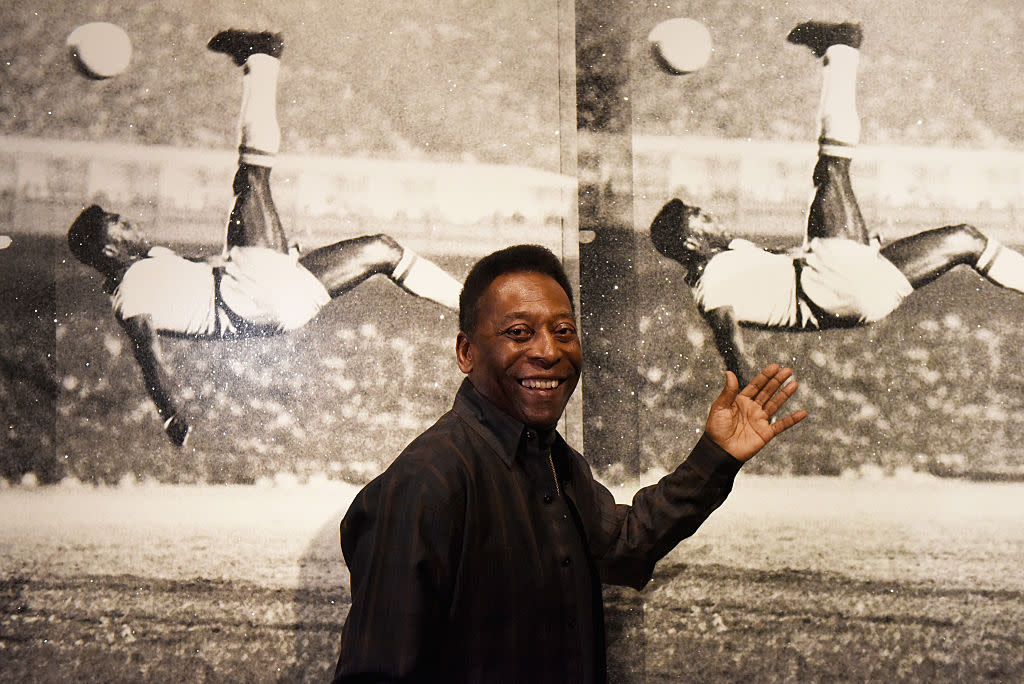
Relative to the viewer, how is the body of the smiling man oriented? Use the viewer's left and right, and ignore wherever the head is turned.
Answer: facing the viewer and to the right of the viewer
